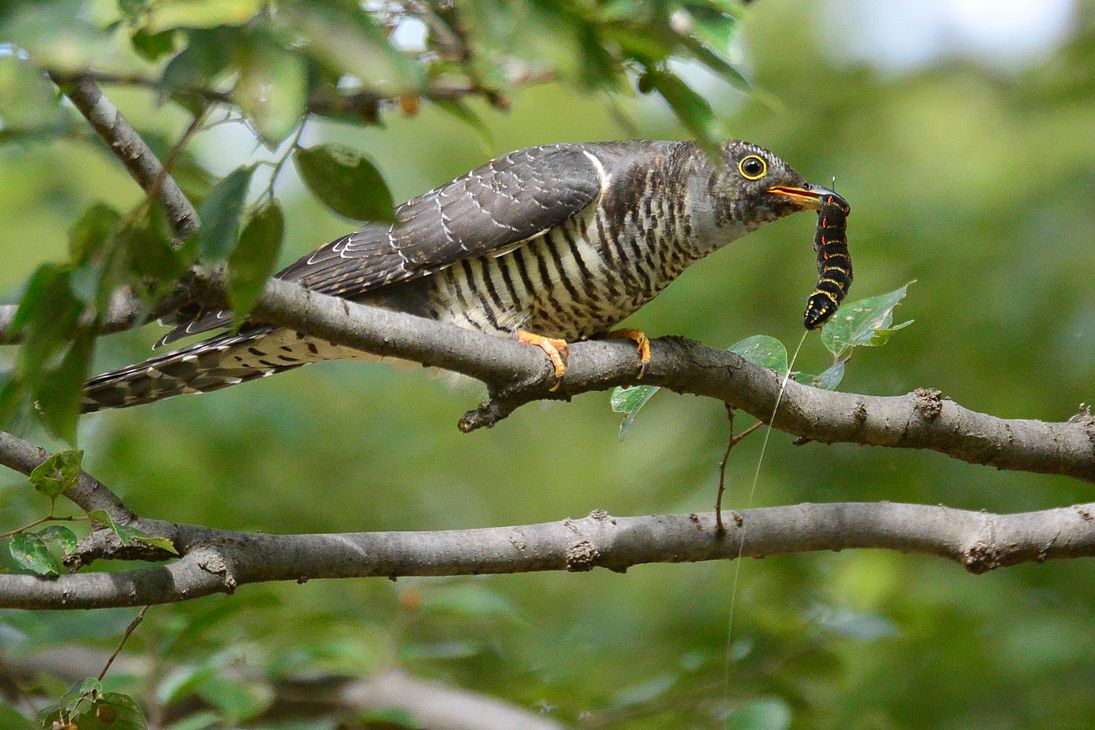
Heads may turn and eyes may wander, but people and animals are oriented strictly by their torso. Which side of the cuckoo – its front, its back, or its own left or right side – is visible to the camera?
right

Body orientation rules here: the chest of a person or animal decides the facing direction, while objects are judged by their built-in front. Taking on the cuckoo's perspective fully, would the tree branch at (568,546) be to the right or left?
on its right

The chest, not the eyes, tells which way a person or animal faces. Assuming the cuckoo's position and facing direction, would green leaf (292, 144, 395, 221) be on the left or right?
on its right

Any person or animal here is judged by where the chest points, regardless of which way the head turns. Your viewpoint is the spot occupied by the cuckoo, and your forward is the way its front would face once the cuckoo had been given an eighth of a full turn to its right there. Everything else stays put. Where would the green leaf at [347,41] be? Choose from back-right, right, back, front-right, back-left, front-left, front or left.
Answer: front-right

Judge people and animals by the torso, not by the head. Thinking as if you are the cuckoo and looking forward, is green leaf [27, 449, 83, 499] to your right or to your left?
on your right
